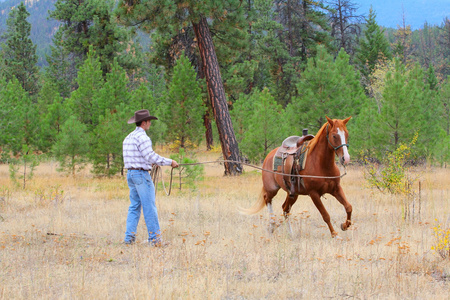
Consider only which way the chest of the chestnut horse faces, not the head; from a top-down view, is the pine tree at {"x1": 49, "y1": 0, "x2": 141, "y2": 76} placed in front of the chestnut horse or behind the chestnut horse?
behind

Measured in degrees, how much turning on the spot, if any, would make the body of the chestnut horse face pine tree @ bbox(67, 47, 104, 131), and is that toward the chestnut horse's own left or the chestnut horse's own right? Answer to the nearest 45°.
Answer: approximately 180°

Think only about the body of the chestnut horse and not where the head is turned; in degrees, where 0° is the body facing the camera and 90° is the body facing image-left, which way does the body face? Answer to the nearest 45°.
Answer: approximately 315°

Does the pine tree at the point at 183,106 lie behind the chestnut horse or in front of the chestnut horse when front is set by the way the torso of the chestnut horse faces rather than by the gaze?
behind

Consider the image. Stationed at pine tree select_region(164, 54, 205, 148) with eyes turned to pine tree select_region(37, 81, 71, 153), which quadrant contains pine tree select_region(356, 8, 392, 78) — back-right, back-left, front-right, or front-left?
back-right

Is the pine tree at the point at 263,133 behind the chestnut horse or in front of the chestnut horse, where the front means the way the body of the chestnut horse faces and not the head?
behind

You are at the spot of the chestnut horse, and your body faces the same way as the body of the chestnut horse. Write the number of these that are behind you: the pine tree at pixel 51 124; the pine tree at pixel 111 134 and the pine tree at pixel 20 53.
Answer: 3

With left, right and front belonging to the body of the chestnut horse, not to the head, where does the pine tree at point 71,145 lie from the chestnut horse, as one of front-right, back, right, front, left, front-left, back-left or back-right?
back

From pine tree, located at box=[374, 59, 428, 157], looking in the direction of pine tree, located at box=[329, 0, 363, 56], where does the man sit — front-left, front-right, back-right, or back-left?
back-left

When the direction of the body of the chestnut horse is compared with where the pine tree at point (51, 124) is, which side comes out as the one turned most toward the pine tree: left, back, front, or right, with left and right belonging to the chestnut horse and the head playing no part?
back

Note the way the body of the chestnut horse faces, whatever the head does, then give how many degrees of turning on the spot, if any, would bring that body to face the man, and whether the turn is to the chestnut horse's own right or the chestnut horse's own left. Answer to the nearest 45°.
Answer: approximately 135° to the chestnut horse's own right

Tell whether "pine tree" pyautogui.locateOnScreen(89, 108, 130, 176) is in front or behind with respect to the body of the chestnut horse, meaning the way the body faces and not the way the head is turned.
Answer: behind

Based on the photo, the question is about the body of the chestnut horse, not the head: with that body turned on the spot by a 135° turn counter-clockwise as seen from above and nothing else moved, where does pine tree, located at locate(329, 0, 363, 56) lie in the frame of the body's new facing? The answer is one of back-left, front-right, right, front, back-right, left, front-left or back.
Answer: front

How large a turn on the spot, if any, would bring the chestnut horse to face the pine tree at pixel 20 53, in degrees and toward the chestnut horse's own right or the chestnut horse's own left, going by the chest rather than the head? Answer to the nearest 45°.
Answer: approximately 180°
